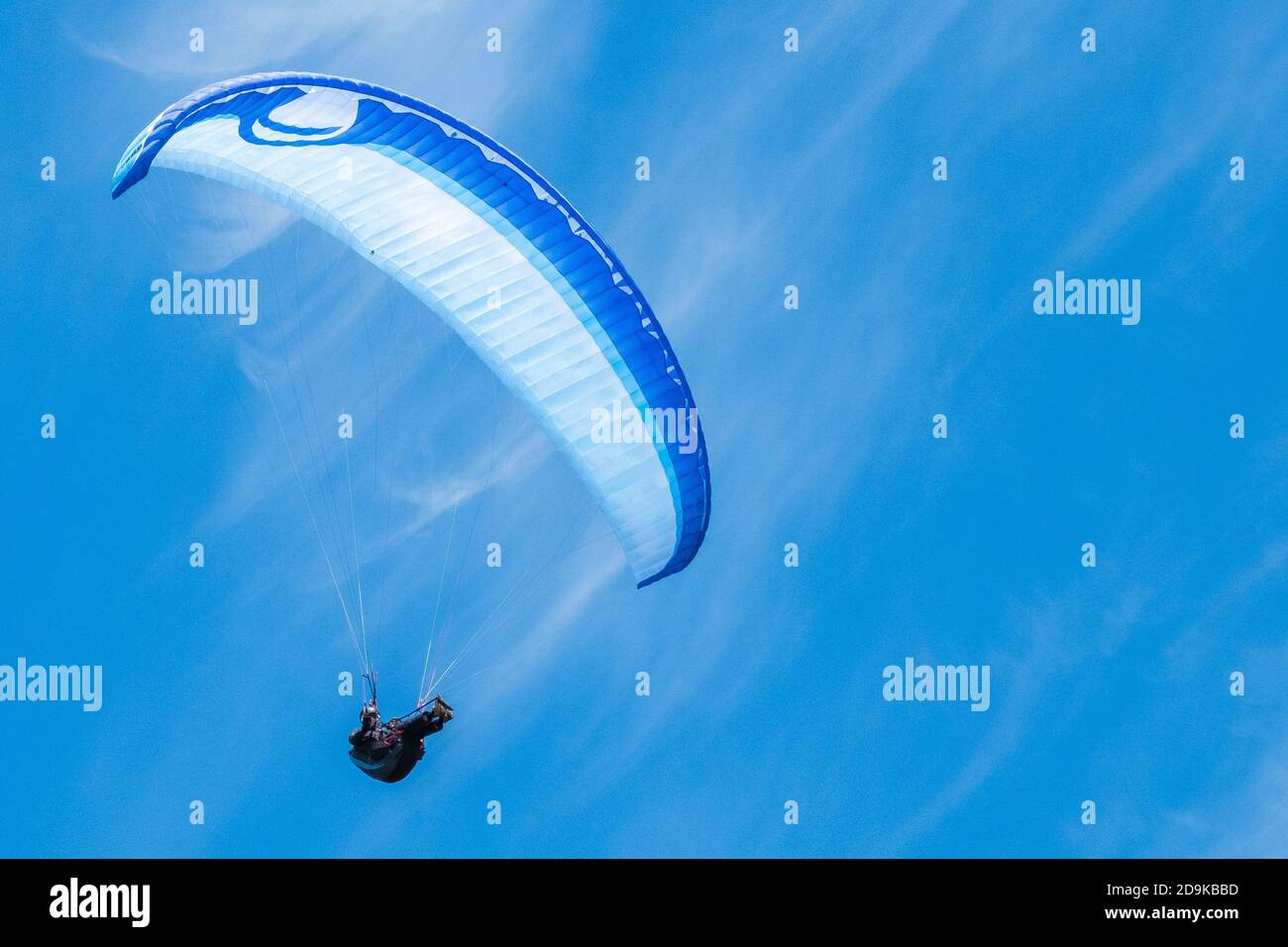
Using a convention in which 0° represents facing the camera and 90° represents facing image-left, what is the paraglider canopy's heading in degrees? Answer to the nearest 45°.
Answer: approximately 315°
